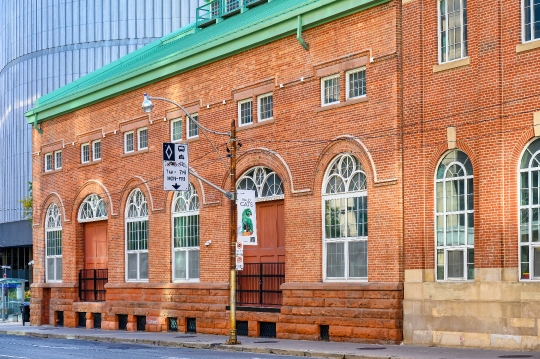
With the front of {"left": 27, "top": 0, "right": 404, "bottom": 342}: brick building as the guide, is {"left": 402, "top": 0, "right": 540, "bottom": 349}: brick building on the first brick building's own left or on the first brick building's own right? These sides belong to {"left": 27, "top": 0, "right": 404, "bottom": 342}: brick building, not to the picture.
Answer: on the first brick building's own left

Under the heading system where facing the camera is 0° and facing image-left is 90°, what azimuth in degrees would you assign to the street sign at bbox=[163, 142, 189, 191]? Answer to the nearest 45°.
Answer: approximately 0°
